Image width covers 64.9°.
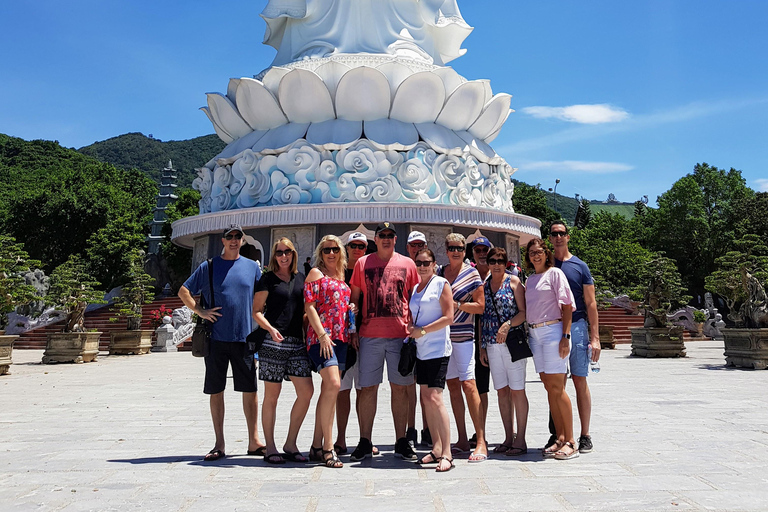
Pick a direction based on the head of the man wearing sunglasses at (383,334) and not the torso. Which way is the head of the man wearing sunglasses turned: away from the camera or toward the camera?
toward the camera

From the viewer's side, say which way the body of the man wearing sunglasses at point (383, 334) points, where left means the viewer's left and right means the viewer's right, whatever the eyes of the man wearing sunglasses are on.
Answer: facing the viewer

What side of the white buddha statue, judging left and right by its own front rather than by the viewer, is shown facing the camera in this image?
front

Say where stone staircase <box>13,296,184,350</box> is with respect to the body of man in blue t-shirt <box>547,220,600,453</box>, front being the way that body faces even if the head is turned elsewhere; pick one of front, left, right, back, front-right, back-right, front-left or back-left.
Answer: right

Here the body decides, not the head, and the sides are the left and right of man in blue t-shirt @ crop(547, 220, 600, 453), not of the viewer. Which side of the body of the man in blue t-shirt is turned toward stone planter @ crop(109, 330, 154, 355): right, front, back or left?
right

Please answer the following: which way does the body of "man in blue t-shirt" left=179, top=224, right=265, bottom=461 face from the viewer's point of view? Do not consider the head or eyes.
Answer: toward the camera

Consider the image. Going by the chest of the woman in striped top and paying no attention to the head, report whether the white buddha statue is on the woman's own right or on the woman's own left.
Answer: on the woman's own right

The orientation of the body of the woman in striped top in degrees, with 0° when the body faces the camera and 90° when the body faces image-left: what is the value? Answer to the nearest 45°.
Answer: approximately 45°

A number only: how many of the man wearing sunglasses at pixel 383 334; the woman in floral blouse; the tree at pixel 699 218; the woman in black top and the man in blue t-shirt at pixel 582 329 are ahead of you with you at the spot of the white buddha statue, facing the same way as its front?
4

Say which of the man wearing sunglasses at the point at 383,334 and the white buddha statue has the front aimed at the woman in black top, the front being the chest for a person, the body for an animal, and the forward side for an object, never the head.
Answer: the white buddha statue

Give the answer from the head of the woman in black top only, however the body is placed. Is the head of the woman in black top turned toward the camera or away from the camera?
toward the camera

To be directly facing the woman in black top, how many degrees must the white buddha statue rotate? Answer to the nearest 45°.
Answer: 0° — it already faces them

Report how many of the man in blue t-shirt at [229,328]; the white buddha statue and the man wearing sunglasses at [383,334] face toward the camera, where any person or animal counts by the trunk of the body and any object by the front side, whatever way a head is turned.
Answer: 3

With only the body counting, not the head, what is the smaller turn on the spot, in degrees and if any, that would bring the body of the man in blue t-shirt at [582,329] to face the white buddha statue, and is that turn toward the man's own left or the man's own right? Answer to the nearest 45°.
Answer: approximately 90° to the man's own right

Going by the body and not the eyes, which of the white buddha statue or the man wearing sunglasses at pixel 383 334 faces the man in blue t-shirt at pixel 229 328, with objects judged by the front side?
the white buddha statue
